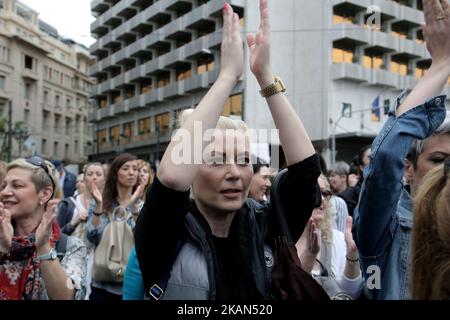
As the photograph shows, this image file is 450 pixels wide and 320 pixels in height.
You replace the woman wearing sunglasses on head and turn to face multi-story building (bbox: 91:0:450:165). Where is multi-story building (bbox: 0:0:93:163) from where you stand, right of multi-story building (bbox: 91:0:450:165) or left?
left

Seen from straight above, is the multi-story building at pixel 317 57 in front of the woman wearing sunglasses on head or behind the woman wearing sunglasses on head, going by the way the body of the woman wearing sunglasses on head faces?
behind

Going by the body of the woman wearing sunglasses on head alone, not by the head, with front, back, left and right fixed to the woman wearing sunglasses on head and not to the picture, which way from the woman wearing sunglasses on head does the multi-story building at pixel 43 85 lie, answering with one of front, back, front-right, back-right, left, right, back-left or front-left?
back-right
